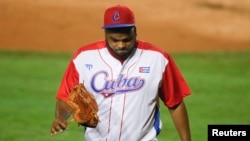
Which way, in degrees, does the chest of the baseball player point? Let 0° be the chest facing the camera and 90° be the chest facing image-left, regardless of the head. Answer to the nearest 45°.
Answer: approximately 0°
